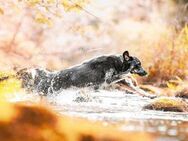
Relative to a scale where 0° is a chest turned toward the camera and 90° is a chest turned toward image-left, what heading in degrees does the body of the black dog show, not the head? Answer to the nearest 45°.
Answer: approximately 270°
